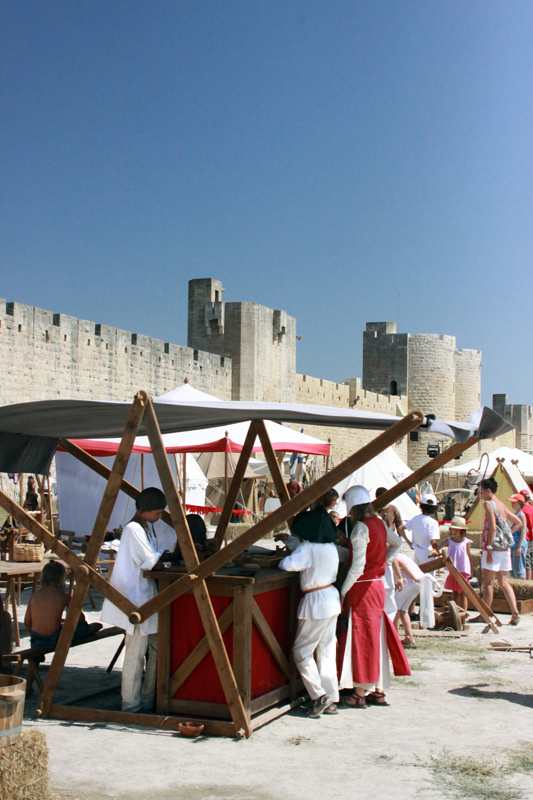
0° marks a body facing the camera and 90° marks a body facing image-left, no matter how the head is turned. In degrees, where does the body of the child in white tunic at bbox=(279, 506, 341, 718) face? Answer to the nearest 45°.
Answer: approximately 135°

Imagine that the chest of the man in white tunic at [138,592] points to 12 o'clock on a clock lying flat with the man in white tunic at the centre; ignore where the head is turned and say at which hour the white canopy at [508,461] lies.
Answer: The white canopy is roughly at 10 o'clock from the man in white tunic.

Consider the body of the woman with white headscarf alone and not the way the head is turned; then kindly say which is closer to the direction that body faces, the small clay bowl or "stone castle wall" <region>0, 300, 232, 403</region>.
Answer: the stone castle wall

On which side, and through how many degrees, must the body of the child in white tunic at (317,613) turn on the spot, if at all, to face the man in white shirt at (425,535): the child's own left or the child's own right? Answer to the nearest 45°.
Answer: approximately 45° to the child's own right

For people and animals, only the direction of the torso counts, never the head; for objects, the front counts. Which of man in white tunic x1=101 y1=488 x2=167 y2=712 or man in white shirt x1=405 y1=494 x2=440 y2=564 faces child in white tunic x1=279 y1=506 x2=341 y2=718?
the man in white tunic

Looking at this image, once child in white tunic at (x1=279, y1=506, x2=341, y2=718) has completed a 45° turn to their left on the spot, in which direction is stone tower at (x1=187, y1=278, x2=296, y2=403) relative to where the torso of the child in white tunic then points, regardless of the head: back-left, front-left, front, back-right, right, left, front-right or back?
right

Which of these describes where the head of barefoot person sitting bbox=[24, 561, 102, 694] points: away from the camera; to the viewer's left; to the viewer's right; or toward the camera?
away from the camera

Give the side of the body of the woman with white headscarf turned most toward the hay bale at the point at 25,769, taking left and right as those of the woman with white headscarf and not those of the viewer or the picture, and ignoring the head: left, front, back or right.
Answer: left

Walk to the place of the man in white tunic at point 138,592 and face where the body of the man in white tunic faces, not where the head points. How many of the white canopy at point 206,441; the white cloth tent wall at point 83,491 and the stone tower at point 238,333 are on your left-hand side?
3

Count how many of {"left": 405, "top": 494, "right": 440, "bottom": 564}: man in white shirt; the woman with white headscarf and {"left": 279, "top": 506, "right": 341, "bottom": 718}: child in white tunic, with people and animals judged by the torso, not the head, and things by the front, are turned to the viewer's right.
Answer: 0

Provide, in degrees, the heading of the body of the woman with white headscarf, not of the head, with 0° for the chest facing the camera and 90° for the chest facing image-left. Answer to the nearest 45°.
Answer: approximately 135°

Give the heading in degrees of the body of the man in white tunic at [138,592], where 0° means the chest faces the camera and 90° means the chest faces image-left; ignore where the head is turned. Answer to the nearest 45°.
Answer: approximately 270°

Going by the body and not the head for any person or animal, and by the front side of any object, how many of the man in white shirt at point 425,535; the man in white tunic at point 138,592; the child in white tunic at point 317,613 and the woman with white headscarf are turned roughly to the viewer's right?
1
